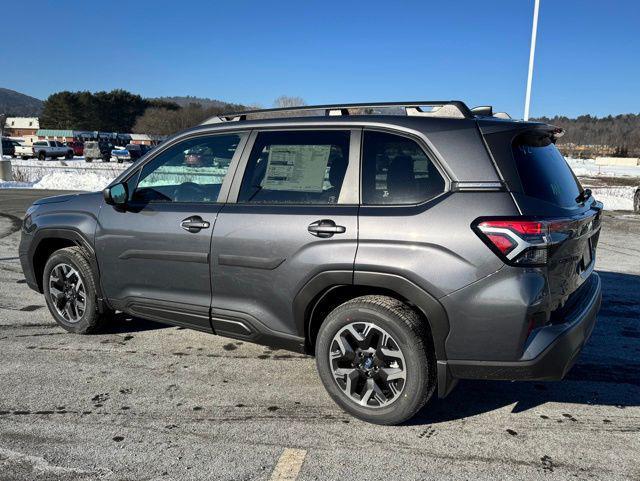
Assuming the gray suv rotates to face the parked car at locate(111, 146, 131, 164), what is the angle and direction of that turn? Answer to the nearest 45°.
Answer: approximately 45° to its right

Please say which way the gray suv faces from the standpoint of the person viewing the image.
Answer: facing away from the viewer and to the left of the viewer

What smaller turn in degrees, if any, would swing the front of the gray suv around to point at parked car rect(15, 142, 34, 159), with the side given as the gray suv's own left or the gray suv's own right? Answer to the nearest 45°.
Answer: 0° — it already faces it

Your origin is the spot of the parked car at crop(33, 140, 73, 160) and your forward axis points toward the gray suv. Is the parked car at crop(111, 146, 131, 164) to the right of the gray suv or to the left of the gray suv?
left

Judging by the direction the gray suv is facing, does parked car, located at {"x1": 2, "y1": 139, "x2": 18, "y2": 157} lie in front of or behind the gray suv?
in front

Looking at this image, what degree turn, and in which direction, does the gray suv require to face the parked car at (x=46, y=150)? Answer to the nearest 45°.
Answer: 0° — it already faces it
